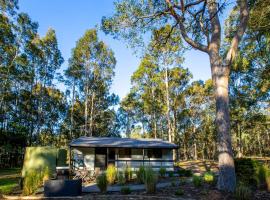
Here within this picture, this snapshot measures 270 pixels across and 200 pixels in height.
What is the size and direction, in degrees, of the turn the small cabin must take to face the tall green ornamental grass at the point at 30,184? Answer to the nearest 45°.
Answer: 0° — it already faces it

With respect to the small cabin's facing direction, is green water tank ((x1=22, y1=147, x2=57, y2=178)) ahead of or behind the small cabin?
ahead

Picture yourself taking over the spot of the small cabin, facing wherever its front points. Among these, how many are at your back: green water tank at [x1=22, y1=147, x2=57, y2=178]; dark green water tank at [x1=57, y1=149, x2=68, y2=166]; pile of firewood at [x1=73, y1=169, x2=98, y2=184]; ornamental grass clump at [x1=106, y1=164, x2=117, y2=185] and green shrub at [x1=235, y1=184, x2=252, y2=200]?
0

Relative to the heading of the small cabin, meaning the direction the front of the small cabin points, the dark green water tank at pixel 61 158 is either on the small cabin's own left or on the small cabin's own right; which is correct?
on the small cabin's own right

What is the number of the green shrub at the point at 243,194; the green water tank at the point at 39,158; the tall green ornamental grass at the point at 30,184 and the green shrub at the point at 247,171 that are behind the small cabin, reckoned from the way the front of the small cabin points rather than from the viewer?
0

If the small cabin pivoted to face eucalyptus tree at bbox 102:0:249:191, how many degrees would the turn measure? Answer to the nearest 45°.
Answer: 0° — it already faces it

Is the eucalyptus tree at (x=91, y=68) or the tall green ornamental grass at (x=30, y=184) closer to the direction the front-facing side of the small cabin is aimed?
the tall green ornamental grass

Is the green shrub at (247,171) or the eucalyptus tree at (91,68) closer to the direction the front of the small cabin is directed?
the green shrub

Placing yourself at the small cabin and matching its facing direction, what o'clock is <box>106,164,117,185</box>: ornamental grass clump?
The ornamental grass clump is roughly at 12 o'clock from the small cabin.

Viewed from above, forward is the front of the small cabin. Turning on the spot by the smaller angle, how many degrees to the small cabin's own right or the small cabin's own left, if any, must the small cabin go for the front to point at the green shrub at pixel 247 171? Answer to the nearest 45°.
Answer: approximately 45° to the small cabin's own left

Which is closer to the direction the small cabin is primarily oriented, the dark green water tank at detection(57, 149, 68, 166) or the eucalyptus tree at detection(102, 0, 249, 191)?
the eucalyptus tree

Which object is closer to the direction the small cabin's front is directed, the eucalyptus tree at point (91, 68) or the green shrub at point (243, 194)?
the green shrub

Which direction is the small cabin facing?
toward the camera

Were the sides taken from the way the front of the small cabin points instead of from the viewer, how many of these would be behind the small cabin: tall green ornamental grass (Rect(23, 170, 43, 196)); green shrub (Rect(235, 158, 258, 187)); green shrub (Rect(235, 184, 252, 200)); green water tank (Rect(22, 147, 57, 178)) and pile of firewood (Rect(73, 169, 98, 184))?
0

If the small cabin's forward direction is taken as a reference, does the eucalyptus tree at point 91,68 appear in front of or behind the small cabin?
behind

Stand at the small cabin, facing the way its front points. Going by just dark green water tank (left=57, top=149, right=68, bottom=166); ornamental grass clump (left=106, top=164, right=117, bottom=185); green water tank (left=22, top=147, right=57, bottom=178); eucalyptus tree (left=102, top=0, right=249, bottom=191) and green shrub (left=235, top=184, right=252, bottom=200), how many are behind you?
0
